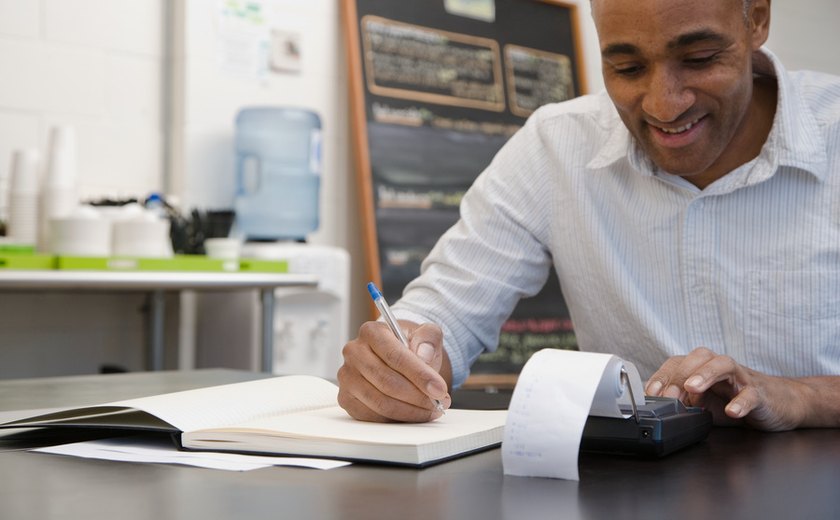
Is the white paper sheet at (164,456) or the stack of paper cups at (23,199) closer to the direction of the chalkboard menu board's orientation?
the white paper sheet

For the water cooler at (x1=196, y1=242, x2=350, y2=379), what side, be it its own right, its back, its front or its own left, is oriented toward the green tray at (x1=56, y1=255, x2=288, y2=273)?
right

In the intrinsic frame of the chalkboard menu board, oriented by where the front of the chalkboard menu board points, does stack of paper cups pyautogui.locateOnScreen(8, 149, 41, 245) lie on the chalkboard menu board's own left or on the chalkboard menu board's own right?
on the chalkboard menu board's own right

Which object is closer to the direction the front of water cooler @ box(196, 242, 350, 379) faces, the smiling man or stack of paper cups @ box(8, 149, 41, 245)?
the smiling man

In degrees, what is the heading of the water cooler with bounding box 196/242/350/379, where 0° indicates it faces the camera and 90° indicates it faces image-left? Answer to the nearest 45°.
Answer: approximately 315°

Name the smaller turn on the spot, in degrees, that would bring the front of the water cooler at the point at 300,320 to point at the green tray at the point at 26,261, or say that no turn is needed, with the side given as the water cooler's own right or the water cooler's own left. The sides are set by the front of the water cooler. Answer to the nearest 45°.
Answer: approximately 90° to the water cooler's own right

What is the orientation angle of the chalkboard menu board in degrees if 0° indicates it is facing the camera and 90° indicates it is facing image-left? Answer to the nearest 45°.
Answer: approximately 315°

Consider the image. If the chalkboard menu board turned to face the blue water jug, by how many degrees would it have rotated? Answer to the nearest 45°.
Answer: approximately 90° to its right

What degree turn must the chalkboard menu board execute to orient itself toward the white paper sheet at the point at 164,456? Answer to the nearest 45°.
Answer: approximately 45° to its right
